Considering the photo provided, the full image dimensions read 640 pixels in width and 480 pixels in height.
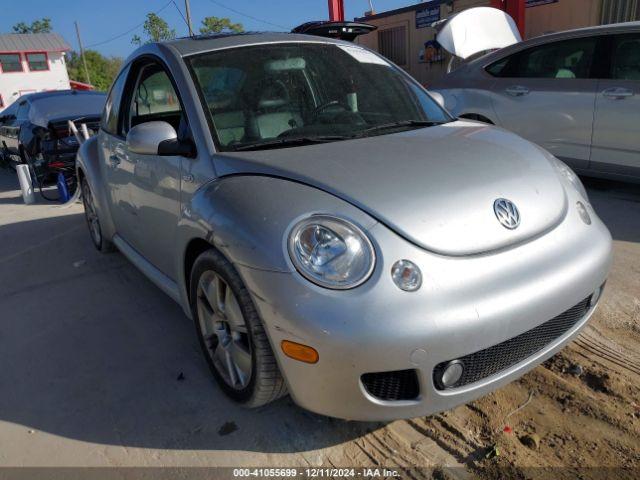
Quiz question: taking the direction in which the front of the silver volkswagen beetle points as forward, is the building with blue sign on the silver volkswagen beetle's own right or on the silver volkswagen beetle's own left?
on the silver volkswagen beetle's own left

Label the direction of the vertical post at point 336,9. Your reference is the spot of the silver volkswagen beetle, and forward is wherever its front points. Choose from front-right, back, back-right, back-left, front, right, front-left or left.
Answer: back-left

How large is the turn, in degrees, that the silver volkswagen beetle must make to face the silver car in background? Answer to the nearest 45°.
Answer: approximately 90° to its left

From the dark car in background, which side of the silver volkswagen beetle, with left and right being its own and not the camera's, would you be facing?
back

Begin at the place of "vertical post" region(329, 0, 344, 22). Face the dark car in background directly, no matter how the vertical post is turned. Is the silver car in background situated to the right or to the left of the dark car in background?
left

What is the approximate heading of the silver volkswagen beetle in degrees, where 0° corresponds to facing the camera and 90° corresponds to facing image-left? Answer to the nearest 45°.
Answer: approximately 315°

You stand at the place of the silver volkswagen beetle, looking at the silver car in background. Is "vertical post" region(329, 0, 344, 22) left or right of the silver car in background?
left
